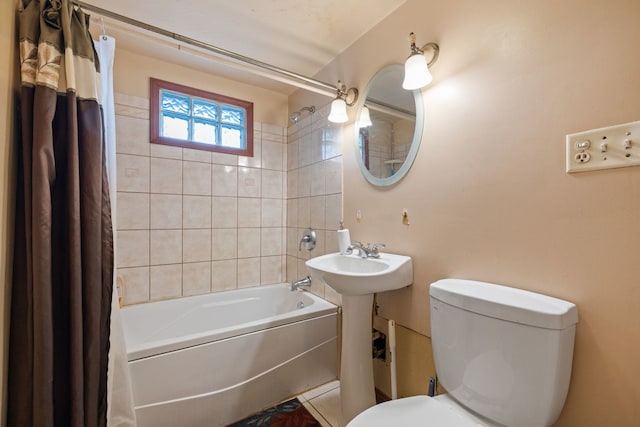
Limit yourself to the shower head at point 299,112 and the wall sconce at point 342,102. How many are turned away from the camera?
0

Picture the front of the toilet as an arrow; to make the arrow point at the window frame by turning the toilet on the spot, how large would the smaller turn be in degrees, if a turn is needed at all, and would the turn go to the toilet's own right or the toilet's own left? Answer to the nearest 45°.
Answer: approximately 45° to the toilet's own right

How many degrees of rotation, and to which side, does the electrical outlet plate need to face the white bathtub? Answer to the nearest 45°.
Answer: approximately 45° to its right

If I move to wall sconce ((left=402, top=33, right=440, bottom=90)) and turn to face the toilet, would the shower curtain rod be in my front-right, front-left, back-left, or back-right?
back-right

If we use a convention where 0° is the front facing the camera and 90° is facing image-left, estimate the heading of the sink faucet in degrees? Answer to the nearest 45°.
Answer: approximately 45°

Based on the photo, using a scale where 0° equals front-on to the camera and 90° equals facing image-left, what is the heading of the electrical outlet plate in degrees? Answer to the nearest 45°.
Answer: approximately 45°

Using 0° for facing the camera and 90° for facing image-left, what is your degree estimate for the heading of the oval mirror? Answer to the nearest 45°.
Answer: approximately 45°

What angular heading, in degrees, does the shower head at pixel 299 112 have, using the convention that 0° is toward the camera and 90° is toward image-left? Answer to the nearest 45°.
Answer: approximately 45°
